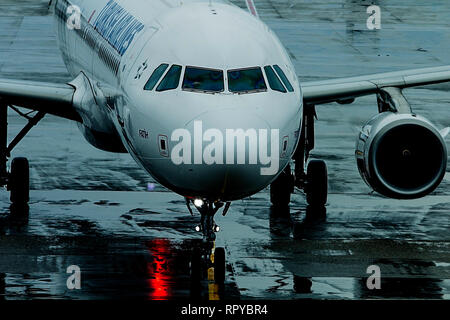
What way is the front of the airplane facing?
toward the camera
